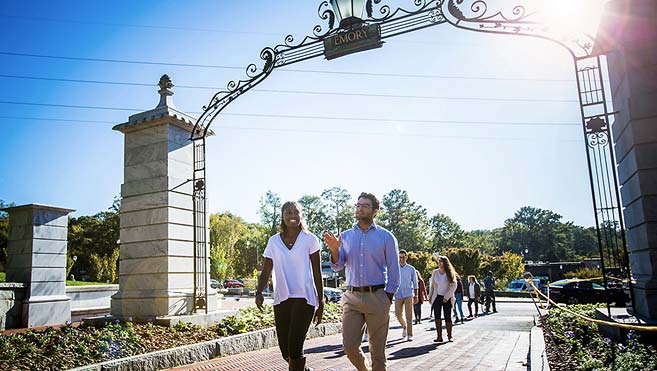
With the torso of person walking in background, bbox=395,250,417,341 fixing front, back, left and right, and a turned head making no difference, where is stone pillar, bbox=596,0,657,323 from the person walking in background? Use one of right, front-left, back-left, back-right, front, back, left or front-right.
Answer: front-left

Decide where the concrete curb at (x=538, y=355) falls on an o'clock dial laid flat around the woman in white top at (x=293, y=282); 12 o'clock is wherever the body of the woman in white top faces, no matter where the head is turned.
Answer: The concrete curb is roughly at 8 o'clock from the woman in white top.

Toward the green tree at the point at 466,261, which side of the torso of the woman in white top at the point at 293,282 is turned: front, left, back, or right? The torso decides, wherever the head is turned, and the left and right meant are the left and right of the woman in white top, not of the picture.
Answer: back

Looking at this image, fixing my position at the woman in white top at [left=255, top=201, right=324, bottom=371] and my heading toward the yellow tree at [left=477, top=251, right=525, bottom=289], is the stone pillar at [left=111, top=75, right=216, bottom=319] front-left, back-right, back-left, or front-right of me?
front-left

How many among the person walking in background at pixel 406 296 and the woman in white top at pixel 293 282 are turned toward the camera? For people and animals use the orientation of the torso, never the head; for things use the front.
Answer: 2

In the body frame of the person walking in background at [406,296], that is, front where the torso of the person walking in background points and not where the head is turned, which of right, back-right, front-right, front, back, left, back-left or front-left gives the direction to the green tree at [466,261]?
back

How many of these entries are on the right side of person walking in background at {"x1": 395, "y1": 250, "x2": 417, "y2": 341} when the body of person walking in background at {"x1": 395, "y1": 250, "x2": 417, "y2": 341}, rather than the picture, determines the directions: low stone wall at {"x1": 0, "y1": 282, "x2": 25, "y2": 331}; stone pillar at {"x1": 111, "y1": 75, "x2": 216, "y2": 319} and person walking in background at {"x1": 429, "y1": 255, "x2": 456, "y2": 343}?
2

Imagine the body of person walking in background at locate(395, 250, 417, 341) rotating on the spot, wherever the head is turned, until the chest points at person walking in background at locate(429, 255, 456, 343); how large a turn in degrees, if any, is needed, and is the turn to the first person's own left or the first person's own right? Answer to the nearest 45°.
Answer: approximately 45° to the first person's own left

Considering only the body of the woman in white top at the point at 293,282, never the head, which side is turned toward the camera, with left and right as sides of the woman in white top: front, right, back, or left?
front

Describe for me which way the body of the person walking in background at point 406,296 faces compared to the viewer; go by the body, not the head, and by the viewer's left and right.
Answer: facing the viewer

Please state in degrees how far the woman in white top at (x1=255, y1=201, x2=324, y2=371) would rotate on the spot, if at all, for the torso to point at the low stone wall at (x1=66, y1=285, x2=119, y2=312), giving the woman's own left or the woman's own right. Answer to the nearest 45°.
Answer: approximately 135° to the woman's own right
